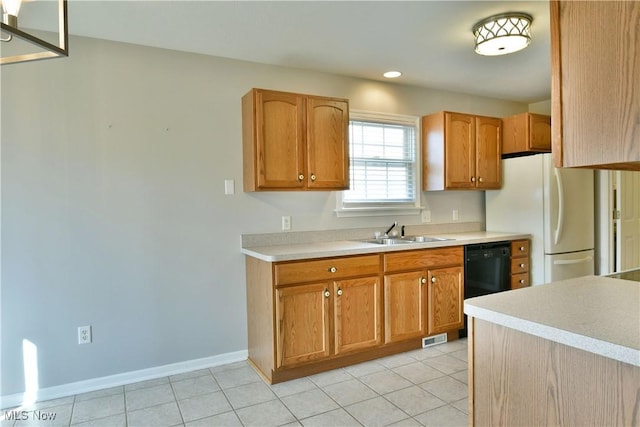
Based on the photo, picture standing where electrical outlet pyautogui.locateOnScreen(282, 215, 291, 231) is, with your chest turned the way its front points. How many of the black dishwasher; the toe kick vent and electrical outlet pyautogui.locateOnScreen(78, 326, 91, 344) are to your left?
2

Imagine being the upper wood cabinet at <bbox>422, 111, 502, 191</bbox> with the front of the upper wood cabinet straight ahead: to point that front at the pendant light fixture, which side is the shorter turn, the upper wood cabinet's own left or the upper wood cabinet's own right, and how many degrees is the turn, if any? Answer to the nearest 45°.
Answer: approximately 45° to the upper wood cabinet's own right

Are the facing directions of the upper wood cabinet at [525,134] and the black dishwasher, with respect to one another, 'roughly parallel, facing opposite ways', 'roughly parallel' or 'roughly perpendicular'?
roughly parallel

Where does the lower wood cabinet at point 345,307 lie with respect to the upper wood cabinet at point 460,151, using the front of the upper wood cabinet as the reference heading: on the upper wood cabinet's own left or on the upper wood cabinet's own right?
on the upper wood cabinet's own right

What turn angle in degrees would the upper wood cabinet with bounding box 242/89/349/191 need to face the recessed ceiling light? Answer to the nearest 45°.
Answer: approximately 90° to its left

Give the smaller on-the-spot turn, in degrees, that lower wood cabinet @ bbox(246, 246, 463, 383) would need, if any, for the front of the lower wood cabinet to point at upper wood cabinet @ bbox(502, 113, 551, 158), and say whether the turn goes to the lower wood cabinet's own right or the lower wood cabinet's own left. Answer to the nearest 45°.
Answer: approximately 90° to the lower wood cabinet's own left

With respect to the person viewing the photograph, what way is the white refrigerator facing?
facing the viewer and to the right of the viewer

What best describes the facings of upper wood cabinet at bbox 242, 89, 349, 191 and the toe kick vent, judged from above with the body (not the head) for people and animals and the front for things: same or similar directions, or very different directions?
same or similar directions

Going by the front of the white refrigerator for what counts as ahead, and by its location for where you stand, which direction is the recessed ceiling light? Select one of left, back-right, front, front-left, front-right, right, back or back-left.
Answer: right

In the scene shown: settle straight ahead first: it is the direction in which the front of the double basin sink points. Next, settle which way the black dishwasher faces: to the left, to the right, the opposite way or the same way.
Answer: the same way

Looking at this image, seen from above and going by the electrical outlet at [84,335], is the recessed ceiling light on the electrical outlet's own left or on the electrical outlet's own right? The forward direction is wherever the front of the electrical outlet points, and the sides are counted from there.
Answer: on the electrical outlet's own left

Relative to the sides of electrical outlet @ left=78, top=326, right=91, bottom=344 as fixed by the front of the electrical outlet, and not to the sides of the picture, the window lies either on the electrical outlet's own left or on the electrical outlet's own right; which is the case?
on the electrical outlet's own left

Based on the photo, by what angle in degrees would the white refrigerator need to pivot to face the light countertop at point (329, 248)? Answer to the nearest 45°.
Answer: approximately 90° to its right
